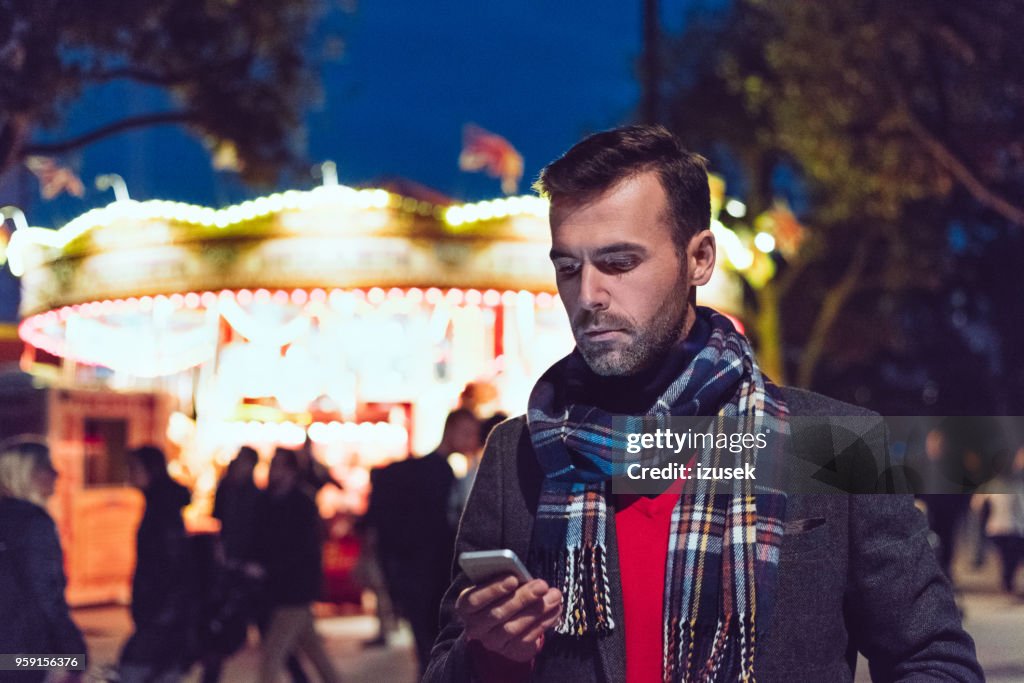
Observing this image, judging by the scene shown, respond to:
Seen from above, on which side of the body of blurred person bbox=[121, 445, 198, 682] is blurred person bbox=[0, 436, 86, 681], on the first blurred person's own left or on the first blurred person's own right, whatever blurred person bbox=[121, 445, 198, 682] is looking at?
on the first blurred person's own left

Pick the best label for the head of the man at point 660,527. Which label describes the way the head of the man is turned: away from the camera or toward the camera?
toward the camera

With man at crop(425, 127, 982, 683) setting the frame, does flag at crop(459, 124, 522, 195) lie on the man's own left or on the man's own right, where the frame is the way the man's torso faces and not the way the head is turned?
on the man's own right
